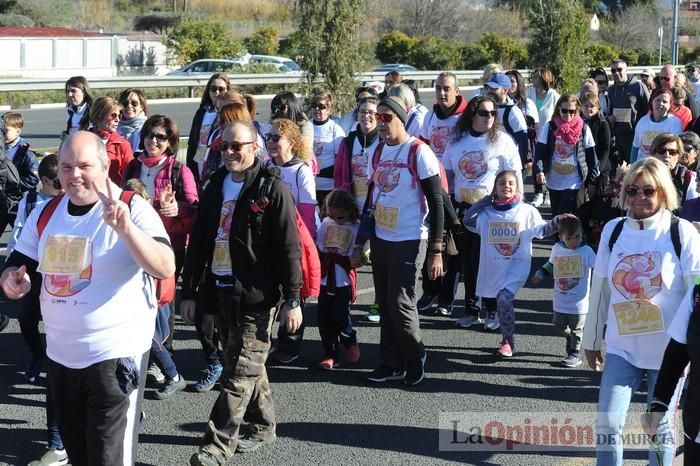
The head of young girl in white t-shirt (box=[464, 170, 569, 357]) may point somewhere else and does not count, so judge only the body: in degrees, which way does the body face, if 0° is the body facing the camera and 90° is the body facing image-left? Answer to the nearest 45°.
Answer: approximately 0°

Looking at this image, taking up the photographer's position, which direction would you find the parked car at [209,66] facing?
facing to the left of the viewer

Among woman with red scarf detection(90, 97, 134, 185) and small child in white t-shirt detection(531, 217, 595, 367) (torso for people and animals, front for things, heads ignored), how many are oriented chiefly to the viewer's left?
0

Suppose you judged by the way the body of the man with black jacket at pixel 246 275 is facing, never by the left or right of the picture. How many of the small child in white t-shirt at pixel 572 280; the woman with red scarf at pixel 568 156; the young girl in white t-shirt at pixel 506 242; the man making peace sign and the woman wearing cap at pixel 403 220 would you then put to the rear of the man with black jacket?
4

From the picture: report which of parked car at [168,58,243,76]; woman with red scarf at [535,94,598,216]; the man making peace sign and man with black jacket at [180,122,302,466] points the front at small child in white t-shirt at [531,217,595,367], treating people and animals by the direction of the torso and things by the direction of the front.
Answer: the woman with red scarf

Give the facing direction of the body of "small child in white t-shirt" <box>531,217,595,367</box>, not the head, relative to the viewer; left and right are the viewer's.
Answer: facing the viewer

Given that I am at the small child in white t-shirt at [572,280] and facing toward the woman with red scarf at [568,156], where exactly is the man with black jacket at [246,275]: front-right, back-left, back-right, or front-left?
back-left

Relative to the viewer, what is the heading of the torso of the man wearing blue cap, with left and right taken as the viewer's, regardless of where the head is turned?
facing the viewer and to the left of the viewer

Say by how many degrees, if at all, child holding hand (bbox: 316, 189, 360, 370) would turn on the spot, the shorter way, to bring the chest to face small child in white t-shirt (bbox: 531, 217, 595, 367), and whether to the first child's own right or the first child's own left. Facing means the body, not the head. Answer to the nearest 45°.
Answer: approximately 90° to the first child's own left

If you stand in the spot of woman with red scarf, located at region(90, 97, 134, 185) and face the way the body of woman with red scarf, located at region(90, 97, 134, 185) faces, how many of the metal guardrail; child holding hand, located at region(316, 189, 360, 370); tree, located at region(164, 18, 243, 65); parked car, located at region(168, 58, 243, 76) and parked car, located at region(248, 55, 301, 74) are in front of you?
1

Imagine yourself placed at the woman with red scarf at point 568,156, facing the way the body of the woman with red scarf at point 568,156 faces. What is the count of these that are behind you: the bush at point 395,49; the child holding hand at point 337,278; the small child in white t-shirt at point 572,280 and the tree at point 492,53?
2

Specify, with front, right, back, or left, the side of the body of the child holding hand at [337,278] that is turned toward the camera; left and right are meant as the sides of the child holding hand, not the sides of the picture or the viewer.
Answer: front

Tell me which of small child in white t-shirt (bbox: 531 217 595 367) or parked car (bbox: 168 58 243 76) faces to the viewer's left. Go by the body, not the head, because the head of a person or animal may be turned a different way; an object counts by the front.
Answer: the parked car

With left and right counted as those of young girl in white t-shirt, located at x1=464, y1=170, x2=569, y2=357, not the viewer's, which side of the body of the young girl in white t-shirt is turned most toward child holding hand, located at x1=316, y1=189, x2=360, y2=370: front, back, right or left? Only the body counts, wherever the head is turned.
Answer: right
